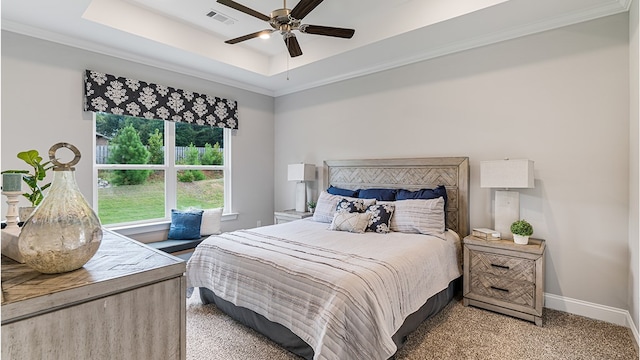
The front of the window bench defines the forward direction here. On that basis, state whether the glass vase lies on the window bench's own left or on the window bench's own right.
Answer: on the window bench's own right

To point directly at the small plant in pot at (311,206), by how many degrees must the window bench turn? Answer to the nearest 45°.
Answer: approximately 45° to its left

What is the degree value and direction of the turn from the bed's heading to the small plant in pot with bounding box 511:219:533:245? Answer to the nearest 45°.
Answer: approximately 135° to its left

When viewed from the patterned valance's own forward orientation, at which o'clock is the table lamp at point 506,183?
The table lamp is roughly at 12 o'clock from the patterned valance.

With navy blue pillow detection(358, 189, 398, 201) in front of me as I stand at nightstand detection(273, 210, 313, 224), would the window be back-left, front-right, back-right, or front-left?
back-right

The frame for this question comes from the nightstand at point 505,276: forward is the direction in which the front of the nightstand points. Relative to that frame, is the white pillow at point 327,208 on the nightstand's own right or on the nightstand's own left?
on the nightstand's own right

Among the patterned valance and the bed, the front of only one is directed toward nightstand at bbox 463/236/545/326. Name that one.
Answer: the patterned valance

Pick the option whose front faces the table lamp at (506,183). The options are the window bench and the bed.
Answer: the window bench

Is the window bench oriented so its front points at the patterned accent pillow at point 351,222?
yes

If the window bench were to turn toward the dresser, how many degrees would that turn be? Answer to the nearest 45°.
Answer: approximately 45° to its right

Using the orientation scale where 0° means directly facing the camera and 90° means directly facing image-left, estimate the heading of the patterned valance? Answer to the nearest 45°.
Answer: approximately 315°
